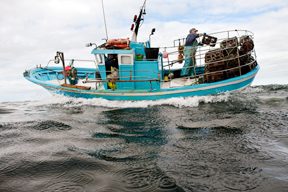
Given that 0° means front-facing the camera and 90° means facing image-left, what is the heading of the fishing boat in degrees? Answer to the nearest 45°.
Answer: approximately 90°
